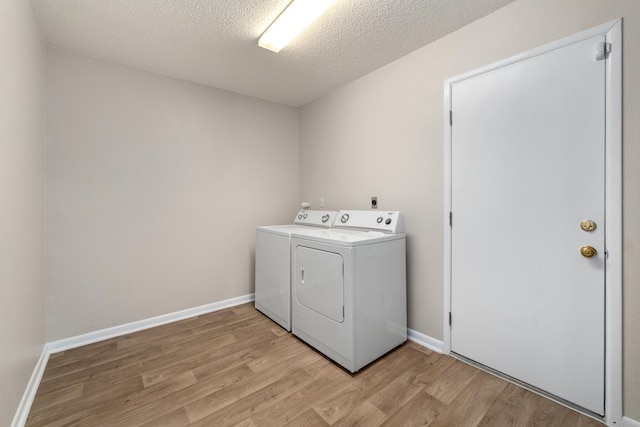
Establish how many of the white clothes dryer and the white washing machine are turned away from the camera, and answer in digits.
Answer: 0

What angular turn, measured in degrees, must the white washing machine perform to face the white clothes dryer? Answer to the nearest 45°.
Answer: approximately 90° to its left

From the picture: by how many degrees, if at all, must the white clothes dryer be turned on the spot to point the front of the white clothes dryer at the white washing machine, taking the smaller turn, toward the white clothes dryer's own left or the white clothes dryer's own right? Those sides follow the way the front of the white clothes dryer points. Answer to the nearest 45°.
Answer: approximately 90° to the white clothes dryer's own right

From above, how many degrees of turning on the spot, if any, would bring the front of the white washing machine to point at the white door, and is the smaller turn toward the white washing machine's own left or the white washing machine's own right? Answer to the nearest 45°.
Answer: approximately 90° to the white washing machine's own left

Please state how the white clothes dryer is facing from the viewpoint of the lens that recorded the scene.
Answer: facing the viewer and to the left of the viewer

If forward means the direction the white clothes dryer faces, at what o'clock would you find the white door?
The white door is roughly at 8 o'clock from the white clothes dryer.

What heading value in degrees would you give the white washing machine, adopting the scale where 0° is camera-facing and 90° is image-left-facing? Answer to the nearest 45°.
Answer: approximately 45°
